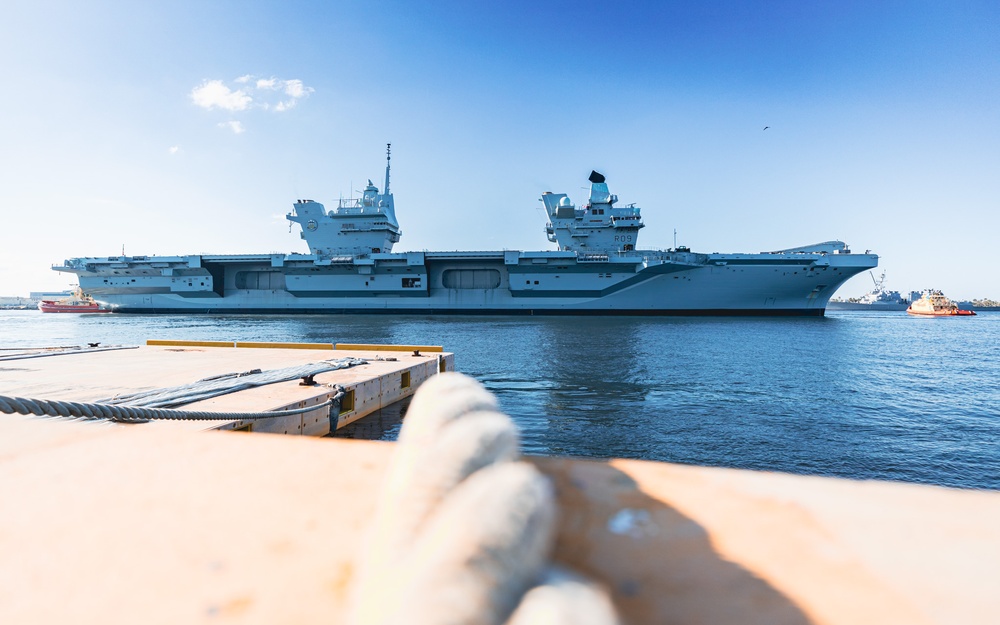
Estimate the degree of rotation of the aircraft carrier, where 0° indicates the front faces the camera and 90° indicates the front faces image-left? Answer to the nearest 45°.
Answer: approximately 270°

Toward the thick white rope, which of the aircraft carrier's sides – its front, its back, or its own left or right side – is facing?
right
